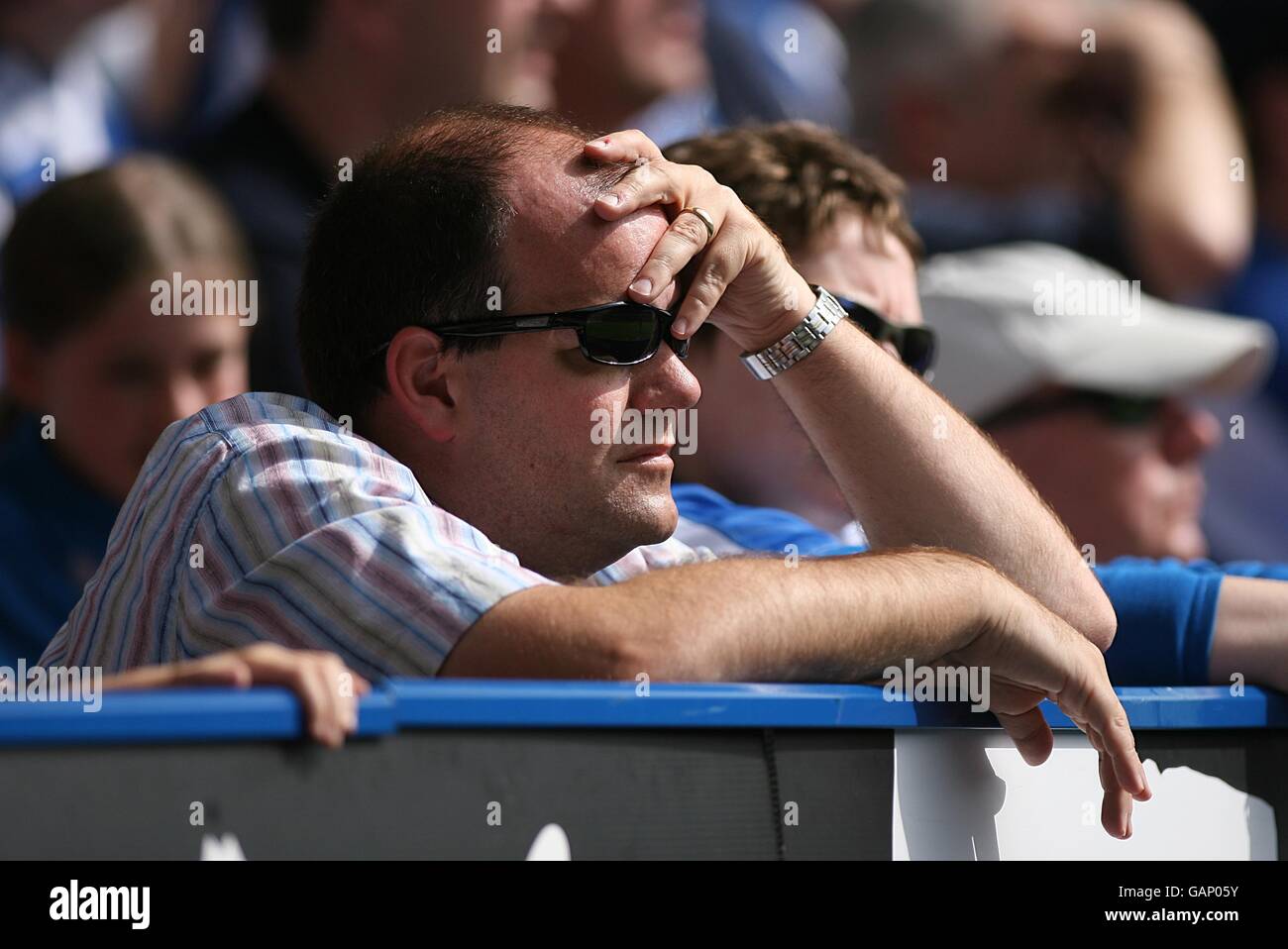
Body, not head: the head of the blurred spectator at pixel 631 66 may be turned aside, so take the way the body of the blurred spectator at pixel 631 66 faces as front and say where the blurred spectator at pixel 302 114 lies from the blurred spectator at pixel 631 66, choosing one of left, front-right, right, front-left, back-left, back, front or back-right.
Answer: right

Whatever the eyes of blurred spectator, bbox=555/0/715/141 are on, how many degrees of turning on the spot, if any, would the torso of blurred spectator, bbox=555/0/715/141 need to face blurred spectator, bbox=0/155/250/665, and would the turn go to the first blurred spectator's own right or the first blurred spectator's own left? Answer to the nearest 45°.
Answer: approximately 90° to the first blurred spectator's own right

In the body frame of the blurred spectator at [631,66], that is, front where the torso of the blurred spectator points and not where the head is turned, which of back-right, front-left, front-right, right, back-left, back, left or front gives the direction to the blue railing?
front-right

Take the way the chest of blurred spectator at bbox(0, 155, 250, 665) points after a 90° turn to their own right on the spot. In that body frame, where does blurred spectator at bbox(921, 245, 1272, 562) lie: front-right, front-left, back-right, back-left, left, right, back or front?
back-left

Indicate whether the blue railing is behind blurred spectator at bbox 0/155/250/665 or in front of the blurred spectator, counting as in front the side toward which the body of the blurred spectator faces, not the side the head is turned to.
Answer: in front

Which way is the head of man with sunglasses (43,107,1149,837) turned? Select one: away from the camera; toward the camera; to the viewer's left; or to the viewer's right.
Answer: to the viewer's right

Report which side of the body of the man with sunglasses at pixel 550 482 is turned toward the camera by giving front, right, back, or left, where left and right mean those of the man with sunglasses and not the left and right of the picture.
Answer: right
